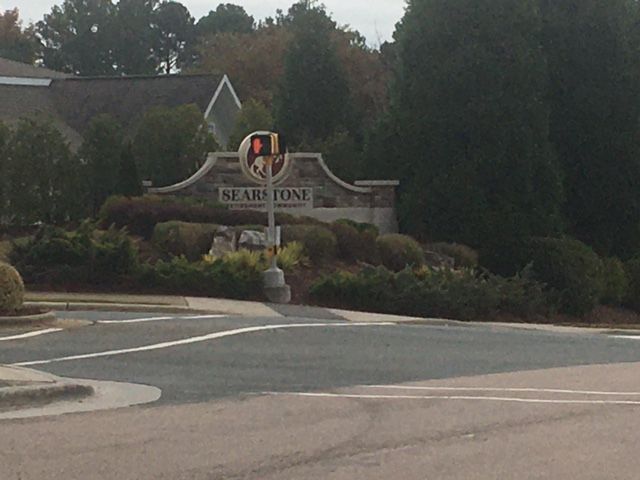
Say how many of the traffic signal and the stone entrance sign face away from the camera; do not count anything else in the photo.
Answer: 0

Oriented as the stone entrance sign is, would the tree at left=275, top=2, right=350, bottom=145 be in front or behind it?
behind

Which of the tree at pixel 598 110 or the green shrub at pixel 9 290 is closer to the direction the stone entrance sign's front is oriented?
the green shrub

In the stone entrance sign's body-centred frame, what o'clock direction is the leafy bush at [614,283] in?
The leafy bush is roughly at 9 o'clock from the stone entrance sign.

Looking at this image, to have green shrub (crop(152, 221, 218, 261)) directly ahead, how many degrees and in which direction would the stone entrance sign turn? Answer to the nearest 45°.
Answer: approximately 45° to its right

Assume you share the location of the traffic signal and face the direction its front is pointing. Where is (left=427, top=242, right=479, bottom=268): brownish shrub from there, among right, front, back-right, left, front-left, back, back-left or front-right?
back

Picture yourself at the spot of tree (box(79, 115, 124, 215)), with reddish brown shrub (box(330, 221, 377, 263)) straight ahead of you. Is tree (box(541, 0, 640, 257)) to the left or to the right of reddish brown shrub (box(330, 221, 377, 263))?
left

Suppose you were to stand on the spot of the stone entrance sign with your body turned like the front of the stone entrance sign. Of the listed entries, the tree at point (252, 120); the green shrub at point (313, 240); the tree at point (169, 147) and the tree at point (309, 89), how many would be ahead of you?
1

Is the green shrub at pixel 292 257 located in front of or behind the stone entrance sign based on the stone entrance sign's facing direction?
in front

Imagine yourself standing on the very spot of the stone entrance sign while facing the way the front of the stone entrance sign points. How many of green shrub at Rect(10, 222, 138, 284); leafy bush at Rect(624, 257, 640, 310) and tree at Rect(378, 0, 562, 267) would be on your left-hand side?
2

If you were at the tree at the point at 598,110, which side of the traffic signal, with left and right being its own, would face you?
left

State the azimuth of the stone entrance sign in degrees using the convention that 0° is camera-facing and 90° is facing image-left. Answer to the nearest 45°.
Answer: approximately 0°

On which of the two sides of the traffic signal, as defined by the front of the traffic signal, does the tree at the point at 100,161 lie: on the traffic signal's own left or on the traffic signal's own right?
on the traffic signal's own right
